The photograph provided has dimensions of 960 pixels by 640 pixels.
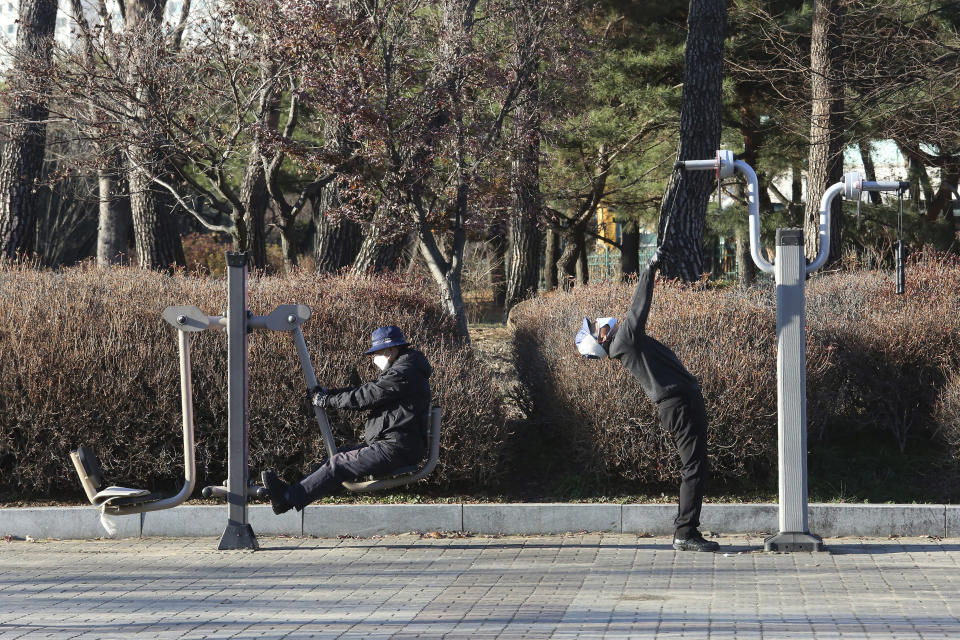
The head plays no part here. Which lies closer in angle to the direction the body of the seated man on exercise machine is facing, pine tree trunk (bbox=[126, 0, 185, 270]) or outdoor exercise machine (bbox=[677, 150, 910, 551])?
the pine tree trunk

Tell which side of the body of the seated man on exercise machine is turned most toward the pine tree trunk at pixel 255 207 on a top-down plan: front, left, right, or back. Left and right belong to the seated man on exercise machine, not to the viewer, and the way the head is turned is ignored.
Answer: right

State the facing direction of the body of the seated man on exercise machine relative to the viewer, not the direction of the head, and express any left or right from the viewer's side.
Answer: facing to the left of the viewer

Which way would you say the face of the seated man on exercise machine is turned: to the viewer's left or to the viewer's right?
to the viewer's left

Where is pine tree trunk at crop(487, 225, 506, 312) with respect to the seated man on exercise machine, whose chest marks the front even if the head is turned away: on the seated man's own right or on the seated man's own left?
on the seated man's own right

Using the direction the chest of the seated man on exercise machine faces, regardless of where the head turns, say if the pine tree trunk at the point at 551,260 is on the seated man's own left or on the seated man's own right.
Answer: on the seated man's own right

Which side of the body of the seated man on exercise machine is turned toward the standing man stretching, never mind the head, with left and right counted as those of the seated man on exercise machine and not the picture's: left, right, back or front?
back
